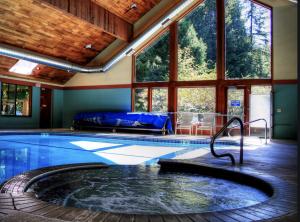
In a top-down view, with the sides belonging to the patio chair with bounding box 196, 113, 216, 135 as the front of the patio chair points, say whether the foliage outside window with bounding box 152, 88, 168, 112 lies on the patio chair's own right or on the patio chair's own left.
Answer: on the patio chair's own right

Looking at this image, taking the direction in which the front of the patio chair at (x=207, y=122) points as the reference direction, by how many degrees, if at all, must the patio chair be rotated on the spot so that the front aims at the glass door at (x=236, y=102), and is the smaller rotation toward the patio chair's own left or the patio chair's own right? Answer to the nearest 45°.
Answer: approximately 135° to the patio chair's own left

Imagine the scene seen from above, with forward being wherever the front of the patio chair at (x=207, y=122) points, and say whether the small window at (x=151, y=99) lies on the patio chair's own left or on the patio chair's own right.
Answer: on the patio chair's own right

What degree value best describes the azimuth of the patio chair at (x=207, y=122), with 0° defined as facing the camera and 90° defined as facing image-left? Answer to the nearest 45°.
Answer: approximately 45°

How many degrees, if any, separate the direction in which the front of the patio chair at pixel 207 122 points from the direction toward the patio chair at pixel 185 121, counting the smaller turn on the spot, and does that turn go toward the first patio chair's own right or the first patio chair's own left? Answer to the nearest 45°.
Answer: approximately 45° to the first patio chair's own right

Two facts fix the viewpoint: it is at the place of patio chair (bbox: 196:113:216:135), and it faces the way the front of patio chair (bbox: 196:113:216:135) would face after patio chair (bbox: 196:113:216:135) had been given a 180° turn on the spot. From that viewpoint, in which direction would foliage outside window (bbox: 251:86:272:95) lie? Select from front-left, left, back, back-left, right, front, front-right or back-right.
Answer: front-right

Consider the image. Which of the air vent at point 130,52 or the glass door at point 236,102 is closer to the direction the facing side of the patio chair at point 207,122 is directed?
the air vent
